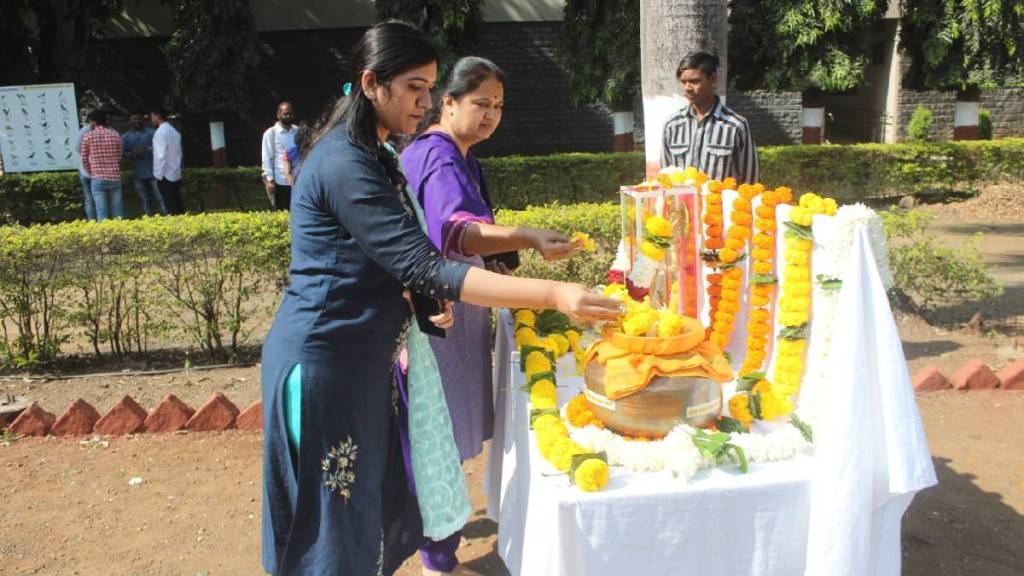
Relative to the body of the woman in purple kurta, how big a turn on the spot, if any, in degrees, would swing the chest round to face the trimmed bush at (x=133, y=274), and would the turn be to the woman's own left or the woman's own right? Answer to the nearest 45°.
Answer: approximately 180°

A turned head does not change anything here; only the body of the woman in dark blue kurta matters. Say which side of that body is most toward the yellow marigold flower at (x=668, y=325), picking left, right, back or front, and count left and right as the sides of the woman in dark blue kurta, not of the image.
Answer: front

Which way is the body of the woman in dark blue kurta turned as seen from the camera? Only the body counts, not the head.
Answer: to the viewer's right

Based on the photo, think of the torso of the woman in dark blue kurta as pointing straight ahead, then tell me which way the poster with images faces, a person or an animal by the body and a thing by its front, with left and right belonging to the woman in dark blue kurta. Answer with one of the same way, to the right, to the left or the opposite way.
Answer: to the right

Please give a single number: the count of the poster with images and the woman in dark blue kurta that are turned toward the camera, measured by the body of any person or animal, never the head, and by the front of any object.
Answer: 1

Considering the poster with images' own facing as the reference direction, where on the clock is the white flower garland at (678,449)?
The white flower garland is roughly at 12 o'clock from the poster with images.

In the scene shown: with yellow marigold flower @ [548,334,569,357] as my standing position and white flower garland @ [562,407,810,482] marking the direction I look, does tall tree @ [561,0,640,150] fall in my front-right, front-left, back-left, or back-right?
back-left

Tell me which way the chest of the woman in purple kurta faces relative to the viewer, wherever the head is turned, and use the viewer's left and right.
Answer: facing the viewer and to the right of the viewer

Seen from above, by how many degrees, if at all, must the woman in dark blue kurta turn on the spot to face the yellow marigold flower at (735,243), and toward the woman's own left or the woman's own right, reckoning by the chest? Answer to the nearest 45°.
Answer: approximately 45° to the woman's own left

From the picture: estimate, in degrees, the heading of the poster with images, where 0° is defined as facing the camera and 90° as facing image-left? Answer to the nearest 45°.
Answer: approximately 0°

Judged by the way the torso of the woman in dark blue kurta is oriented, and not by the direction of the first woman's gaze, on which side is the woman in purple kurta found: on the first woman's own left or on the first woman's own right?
on the first woman's own left

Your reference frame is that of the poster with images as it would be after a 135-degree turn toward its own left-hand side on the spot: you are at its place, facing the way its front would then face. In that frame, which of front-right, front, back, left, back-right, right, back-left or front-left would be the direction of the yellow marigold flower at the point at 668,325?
back-right

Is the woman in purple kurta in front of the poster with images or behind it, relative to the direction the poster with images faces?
in front
